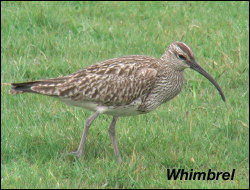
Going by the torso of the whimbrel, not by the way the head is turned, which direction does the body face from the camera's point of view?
to the viewer's right
